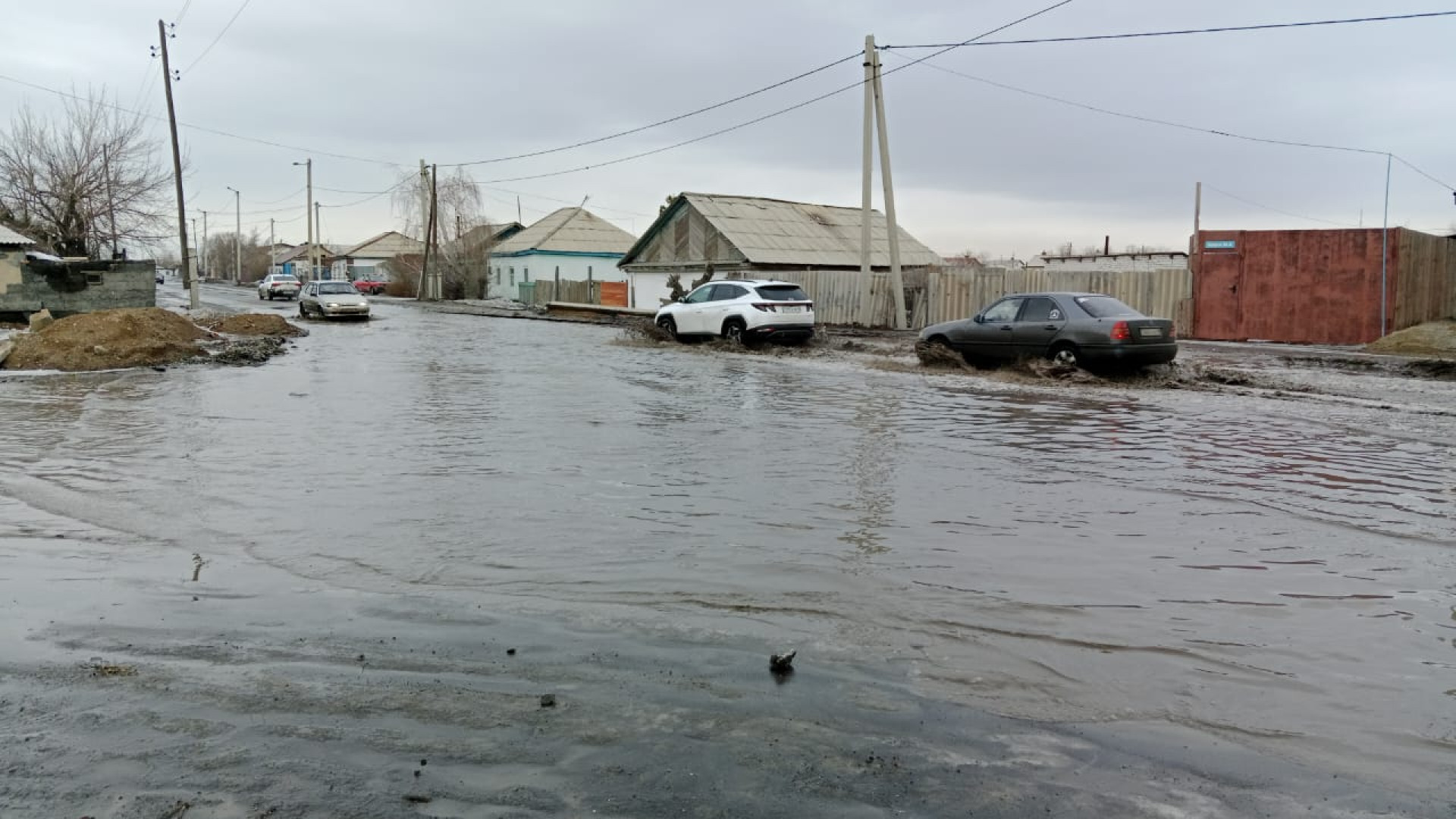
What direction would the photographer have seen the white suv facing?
facing away from the viewer and to the left of the viewer

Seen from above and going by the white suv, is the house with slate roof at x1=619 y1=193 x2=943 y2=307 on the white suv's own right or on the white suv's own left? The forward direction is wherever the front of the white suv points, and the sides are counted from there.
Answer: on the white suv's own right

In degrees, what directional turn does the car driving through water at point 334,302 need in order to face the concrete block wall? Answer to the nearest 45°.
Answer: approximately 90° to its right

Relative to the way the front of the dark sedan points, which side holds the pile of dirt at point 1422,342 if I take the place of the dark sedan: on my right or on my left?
on my right

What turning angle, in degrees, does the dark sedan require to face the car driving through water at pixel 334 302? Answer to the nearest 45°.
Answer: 0° — it already faces it

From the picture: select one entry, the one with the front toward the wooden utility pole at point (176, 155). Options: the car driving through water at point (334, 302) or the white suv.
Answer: the white suv

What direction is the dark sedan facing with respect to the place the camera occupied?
facing away from the viewer and to the left of the viewer

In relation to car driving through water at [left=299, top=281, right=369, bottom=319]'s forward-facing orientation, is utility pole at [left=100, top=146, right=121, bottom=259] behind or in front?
behind

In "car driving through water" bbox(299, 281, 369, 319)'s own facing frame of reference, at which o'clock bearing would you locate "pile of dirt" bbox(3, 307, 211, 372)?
The pile of dirt is roughly at 2 o'clock from the car driving through water.
